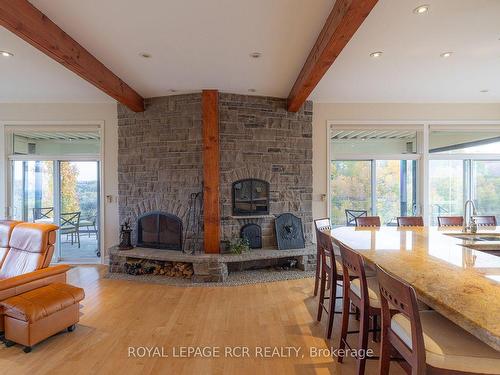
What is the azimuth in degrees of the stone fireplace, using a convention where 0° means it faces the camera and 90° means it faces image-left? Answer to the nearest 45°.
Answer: approximately 0°

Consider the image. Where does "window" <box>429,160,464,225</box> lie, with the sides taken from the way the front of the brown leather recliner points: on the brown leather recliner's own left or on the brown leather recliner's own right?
on the brown leather recliner's own left

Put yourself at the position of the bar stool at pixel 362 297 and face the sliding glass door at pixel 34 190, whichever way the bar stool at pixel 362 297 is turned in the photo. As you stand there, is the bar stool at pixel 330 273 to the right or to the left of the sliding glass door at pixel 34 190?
right

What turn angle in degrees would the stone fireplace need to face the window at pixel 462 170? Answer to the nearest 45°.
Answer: approximately 90° to its left

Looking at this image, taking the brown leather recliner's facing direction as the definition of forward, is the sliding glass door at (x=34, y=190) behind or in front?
behind

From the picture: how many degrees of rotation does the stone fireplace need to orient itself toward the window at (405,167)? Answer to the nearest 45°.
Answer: approximately 90° to its left

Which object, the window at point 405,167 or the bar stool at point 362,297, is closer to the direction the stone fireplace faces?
the bar stool

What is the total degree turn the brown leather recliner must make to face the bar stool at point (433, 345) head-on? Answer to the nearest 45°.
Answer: approximately 90° to its left
